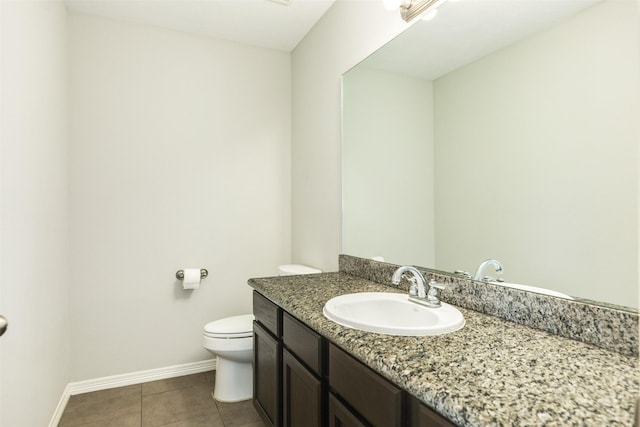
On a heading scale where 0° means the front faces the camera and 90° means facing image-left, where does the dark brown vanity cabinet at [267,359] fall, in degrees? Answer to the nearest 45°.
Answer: approximately 45°

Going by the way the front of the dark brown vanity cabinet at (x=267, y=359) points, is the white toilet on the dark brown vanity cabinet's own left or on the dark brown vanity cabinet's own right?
on the dark brown vanity cabinet's own right

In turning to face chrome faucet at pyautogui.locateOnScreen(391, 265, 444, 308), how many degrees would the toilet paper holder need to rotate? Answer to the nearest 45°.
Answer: approximately 45° to its left

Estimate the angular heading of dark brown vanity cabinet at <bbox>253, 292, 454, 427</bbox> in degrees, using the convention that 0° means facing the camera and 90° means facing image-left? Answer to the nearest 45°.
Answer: approximately 45°
